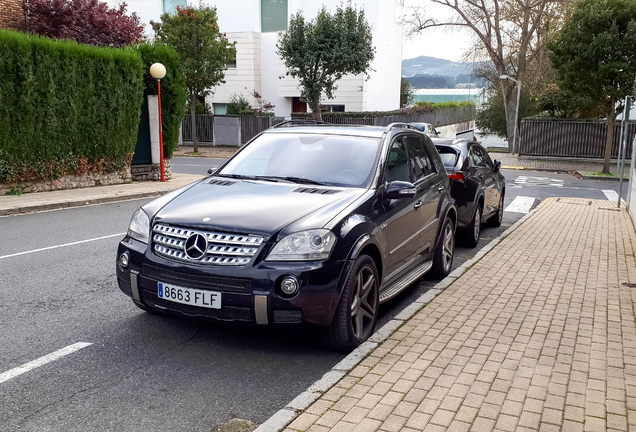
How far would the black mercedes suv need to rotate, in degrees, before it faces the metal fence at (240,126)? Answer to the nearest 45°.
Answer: approximately 135° to its right

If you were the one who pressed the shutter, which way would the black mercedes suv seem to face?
facing the viewer and to the left of the viewer

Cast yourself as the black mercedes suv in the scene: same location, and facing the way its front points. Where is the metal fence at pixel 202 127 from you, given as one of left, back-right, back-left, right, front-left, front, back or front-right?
back-right

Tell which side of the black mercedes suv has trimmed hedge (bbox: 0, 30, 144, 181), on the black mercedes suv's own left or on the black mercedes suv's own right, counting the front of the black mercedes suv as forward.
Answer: on the black mercedes suv's own right

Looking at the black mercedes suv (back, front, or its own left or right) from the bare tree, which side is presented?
back

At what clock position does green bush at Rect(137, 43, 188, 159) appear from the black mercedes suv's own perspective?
The green bush is roughly at 4 o'clock from the black mercedes suv.

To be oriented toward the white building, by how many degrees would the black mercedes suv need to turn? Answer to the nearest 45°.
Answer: approximately 135° to its right
